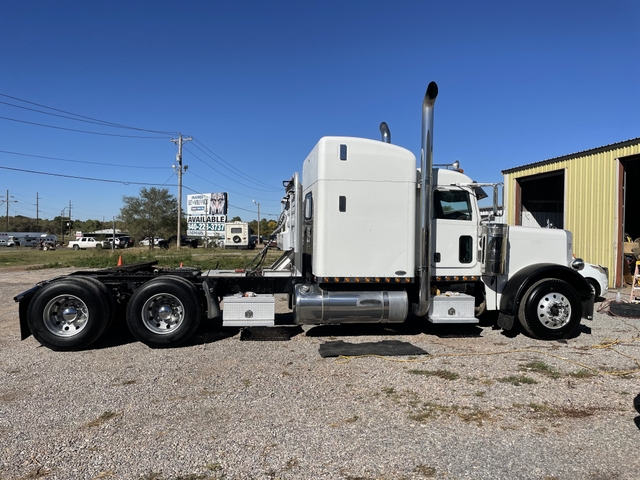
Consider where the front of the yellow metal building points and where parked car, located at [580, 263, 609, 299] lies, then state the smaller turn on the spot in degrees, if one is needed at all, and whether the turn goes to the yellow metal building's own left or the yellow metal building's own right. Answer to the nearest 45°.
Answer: approximately 45° to the yellow metal building's own left

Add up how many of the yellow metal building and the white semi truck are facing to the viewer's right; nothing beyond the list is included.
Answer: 1

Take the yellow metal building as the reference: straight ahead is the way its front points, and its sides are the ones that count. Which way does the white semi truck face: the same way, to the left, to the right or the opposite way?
the opposite way

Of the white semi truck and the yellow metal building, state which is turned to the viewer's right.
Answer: the white semi truck

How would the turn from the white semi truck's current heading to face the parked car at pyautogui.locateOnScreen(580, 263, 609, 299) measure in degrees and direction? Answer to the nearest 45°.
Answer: approximately 45° to its left

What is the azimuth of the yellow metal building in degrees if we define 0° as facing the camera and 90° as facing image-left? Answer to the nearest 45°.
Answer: approximately 45°

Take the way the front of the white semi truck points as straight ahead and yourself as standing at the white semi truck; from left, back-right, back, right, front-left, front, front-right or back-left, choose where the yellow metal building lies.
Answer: front-left

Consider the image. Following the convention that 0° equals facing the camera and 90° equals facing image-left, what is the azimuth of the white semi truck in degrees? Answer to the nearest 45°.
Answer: approximately 270°

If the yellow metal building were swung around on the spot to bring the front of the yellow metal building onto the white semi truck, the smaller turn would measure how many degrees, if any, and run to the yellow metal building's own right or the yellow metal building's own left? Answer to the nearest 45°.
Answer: approximately 45° to the yellow metal building's own left
